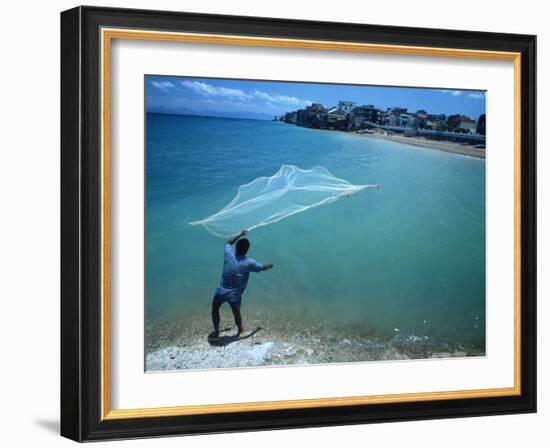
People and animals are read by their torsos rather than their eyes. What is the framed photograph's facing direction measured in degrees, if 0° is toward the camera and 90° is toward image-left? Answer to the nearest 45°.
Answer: approximately 315°
